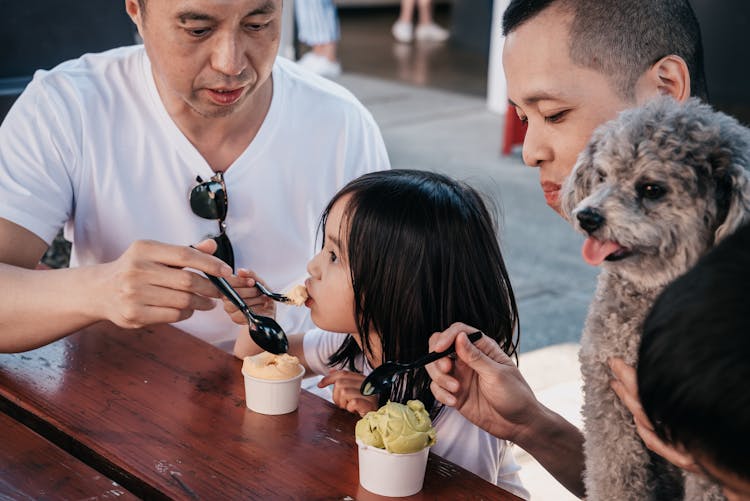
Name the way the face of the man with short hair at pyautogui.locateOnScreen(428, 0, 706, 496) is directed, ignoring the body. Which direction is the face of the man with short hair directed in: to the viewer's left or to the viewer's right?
to the viewer's left

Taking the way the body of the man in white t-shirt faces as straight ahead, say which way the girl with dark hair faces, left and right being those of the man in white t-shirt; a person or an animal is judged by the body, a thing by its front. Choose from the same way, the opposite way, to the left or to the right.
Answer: to the right

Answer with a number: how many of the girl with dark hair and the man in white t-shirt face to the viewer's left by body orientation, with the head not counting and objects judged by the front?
1

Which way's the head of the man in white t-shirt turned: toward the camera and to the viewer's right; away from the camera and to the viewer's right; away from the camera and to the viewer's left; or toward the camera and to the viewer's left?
toward the camera and to the viewer's right

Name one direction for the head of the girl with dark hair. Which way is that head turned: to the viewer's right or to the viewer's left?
to the viewer's left

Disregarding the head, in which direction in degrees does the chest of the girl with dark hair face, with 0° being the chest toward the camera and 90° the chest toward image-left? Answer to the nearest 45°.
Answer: approximately 90°

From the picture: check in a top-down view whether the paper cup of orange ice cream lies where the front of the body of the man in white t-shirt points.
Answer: yes

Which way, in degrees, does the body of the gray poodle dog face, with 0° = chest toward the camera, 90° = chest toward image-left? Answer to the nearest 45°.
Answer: approximately 45°

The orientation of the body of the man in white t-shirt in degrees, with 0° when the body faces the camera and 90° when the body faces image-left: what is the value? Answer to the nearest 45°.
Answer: approximately 0°
